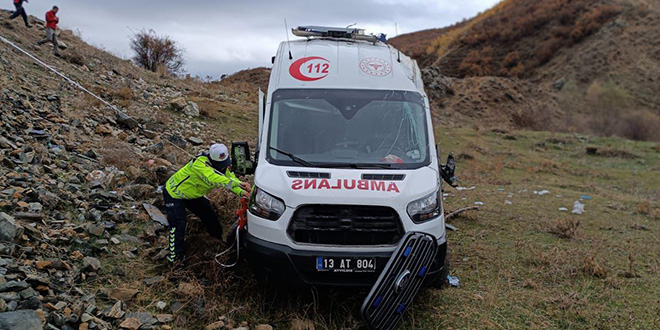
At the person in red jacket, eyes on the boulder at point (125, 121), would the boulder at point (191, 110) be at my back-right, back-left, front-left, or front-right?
front-left

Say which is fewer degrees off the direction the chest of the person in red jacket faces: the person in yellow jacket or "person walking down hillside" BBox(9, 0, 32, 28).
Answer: the person in yellow jacket

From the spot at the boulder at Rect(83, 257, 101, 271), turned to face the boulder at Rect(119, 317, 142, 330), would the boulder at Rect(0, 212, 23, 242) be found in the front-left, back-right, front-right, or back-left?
back-right

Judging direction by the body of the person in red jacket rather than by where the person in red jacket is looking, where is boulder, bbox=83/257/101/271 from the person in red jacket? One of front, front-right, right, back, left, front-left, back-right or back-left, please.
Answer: front-right

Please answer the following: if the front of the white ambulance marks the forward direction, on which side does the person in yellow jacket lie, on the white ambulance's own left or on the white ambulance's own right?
on the white ambulance's own right

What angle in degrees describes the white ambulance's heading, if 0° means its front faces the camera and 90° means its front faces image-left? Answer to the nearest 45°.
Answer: approximately 0°

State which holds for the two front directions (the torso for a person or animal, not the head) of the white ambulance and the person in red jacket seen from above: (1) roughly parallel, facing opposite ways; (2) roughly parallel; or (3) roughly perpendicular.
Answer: roughly perpendicular

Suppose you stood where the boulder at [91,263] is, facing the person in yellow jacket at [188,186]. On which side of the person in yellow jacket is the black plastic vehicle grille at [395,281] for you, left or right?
right

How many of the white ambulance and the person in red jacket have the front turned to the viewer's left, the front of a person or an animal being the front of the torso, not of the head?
0
